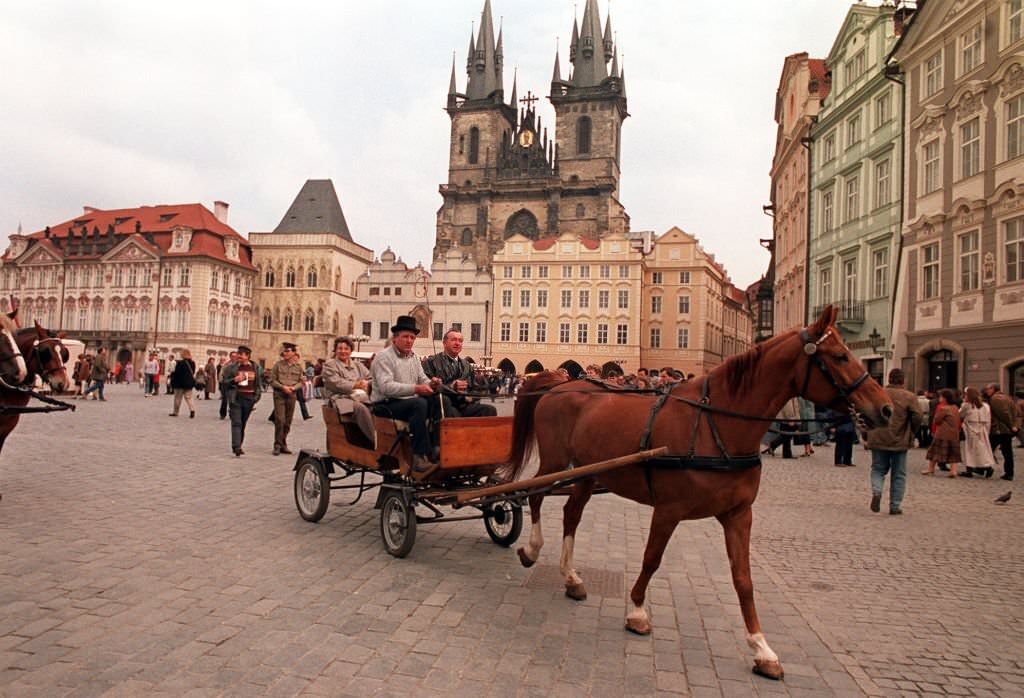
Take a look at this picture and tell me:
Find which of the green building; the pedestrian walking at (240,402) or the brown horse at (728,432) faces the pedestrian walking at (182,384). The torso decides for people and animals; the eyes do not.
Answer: the green building

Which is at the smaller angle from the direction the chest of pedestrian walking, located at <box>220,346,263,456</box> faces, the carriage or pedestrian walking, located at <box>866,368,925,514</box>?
the carriage

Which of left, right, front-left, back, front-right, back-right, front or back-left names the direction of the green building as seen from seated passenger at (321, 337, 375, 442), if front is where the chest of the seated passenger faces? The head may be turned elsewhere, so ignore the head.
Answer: left

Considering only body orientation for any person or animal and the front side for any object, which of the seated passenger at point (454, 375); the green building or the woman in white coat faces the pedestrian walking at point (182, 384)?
the green building

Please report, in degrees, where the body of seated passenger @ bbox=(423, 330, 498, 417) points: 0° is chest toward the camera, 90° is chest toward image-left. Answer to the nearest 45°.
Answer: approximately 315°

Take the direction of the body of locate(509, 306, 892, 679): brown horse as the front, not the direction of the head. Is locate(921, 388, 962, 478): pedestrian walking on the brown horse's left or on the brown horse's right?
on the brown horse's left

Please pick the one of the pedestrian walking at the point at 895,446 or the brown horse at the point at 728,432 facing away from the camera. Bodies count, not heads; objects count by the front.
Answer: the pedestrian walking

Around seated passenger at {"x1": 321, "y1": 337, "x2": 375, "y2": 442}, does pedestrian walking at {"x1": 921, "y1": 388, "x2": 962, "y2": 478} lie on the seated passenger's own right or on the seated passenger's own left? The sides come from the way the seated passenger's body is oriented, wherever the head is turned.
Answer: on the seated passenger's own left
